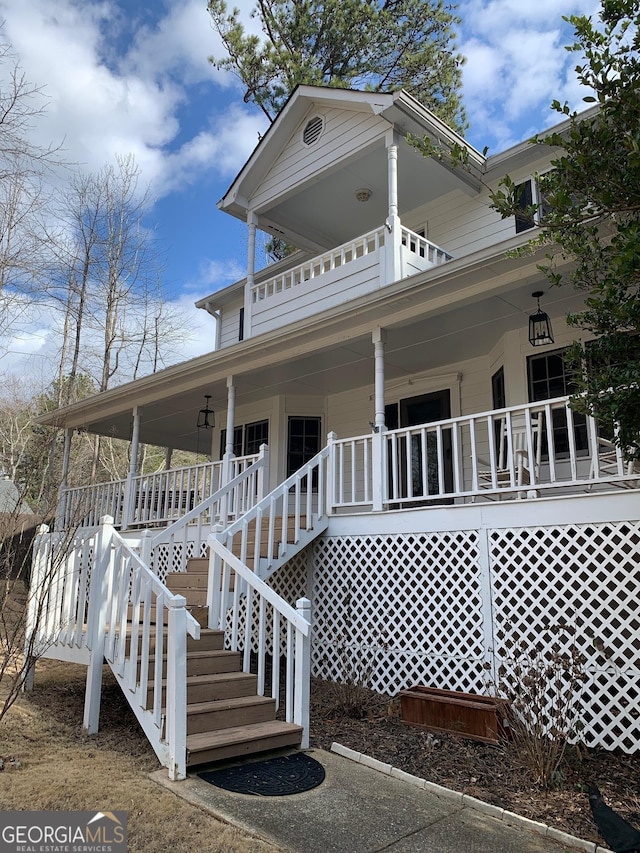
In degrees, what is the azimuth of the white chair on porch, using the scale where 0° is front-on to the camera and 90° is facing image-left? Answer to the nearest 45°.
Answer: approximately 45°

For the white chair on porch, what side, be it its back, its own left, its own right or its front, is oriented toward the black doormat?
front

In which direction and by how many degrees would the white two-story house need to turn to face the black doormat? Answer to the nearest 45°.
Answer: approximately 45° to its left

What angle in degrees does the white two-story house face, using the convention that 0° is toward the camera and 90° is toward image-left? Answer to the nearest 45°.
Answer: approximately 45°

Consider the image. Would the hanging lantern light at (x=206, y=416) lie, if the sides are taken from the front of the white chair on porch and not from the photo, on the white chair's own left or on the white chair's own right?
on the white chair's own right

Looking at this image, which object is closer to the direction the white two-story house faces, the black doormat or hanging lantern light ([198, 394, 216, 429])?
the black doormat
